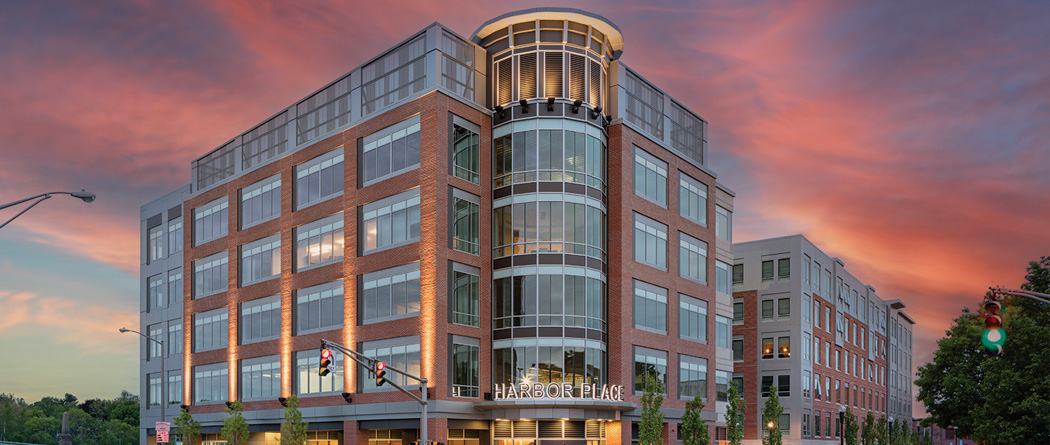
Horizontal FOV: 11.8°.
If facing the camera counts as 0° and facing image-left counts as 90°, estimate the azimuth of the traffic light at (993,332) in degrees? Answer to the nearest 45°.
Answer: approximately 0°
